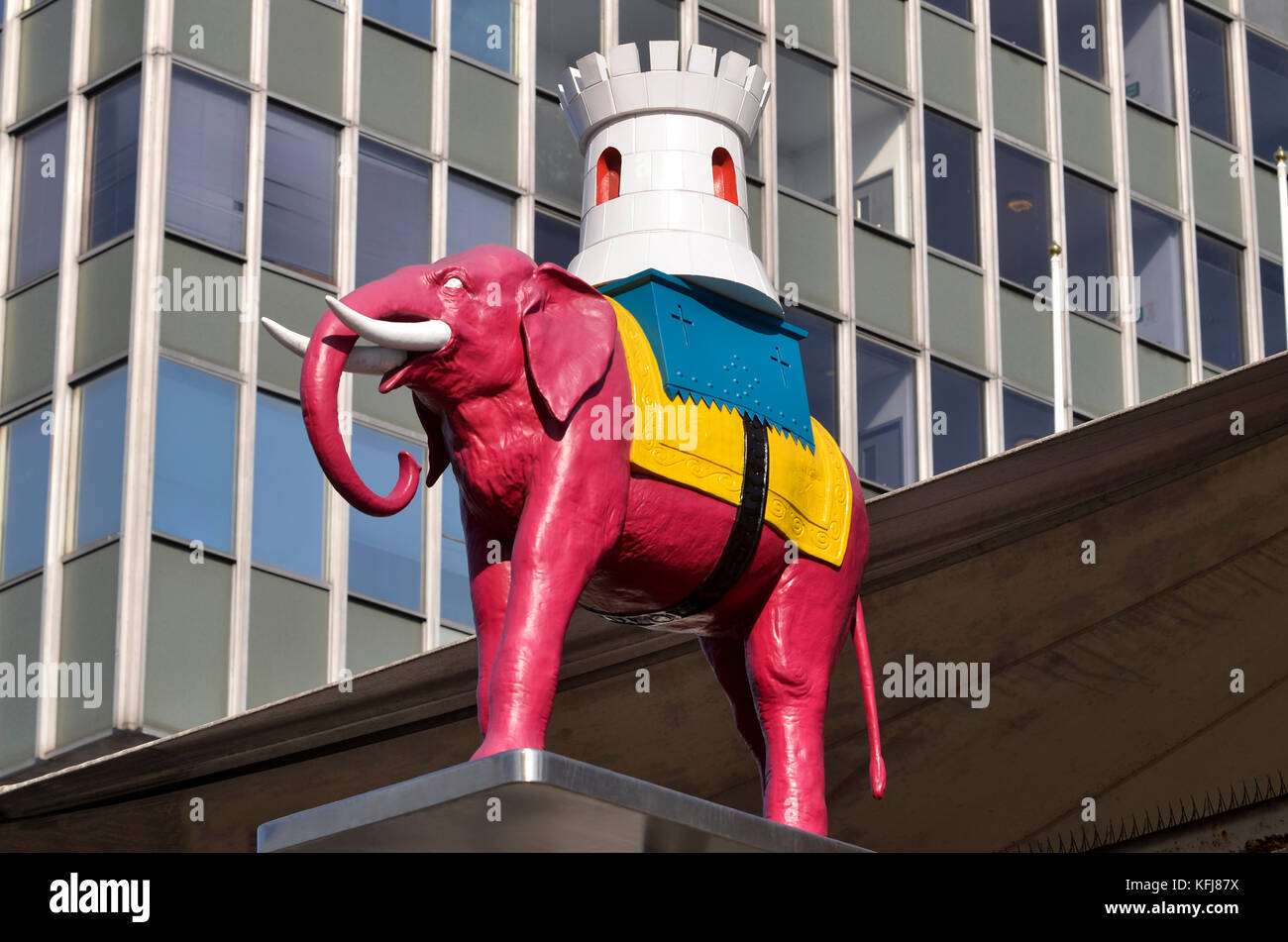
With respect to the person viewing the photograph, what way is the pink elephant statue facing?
facing the viewer and to the left of the viewer
